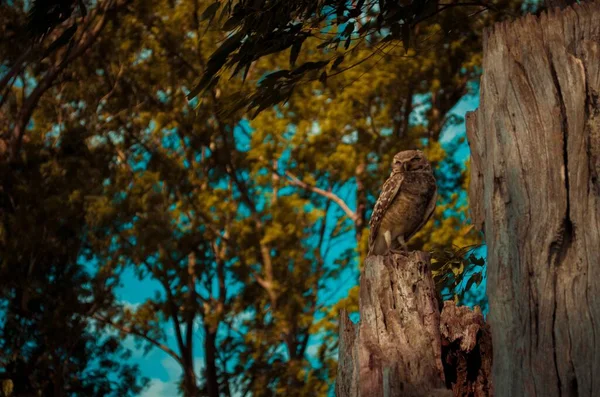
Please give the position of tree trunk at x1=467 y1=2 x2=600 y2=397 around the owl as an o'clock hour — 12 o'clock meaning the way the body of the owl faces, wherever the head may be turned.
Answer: The tree trunk is roughly at 11 o'clock from the owl.

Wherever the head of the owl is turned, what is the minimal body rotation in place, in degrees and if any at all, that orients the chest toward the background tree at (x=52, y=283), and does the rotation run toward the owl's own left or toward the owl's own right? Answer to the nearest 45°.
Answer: approximately 180°

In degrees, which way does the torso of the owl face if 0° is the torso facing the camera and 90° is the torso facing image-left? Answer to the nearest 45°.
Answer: approximately 315°

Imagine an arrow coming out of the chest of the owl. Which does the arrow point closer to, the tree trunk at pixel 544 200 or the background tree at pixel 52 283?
the tree trunk
